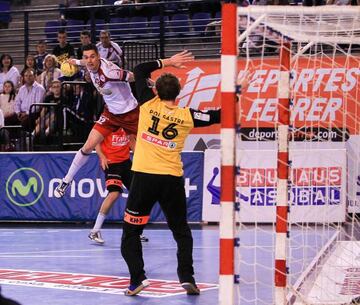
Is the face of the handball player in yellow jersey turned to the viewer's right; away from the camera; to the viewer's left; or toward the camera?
away from the camera

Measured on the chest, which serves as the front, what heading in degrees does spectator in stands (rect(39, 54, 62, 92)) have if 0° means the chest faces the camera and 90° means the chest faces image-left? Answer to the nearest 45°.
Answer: approximately 0°

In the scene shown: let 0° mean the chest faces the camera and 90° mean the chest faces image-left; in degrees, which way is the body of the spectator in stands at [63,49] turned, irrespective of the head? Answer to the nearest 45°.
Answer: approximately 0°

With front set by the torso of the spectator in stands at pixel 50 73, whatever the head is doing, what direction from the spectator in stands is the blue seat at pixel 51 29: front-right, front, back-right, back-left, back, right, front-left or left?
back
